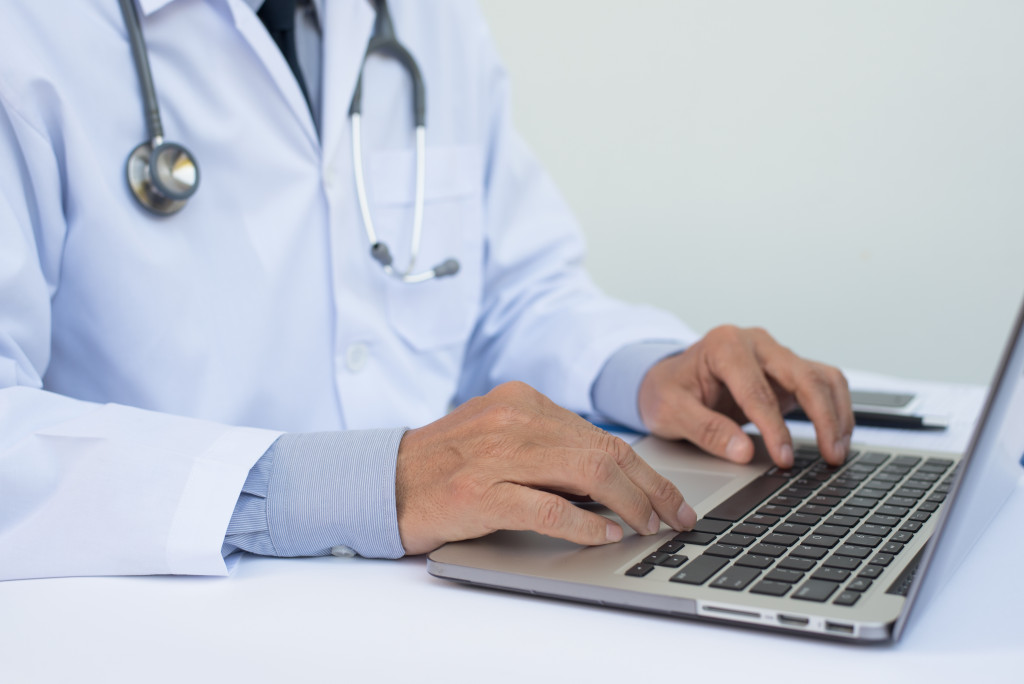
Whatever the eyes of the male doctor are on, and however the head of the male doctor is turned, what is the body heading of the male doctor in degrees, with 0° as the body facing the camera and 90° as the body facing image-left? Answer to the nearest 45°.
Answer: approximately 315°
